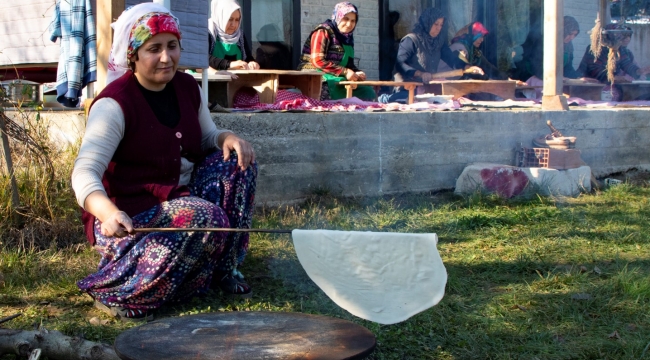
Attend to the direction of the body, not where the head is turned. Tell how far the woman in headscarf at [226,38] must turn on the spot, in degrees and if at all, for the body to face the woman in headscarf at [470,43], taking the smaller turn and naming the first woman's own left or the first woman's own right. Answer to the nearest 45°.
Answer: approximately 90° to the first woman's own left

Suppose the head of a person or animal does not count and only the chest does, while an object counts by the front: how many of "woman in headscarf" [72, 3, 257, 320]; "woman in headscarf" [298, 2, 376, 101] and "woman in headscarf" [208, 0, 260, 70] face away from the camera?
0

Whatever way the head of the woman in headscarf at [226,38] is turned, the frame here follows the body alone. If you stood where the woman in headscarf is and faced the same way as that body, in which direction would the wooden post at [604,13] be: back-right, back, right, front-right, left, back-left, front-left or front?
left

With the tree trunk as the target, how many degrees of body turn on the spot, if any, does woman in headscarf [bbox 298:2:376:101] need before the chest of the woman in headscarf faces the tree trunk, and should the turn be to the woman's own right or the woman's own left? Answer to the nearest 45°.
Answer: approximately 45° to the woman's own right

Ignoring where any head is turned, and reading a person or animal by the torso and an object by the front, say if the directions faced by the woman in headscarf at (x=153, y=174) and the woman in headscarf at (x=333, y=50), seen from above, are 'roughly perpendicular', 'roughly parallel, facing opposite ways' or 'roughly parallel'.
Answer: roughly parallel

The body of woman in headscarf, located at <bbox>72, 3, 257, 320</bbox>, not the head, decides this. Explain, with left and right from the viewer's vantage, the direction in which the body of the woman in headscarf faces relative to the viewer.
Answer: facing the viewer and to the right of the viewer

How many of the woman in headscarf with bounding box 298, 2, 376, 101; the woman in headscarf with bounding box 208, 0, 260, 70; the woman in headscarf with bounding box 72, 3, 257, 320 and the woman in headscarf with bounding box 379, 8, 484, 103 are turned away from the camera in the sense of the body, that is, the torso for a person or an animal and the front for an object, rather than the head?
0

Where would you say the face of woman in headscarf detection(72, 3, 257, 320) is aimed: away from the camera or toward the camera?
toward the camera

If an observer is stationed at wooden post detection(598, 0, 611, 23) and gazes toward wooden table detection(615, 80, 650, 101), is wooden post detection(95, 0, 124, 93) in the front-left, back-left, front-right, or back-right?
front-right

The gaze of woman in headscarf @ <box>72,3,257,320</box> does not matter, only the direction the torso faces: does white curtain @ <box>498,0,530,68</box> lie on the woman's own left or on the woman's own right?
on the woman's own left

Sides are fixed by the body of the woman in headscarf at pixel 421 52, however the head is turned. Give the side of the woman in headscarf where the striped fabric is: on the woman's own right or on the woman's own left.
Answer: on the woman's own right
